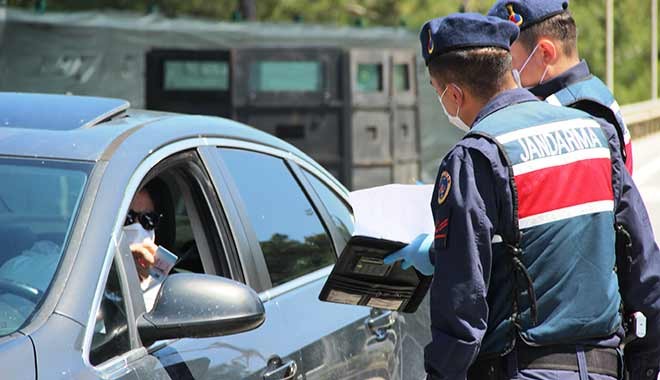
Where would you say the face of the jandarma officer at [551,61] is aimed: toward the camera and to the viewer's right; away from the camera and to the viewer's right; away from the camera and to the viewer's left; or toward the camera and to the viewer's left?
away from the camera and to the viewer's left

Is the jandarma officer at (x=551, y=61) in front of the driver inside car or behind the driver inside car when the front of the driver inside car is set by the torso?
behind

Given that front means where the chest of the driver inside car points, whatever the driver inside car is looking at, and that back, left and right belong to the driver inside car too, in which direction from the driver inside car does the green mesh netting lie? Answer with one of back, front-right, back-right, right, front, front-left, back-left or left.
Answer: back-right

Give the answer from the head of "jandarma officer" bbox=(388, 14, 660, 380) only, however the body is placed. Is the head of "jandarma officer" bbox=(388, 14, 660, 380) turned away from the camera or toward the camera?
away from the camera

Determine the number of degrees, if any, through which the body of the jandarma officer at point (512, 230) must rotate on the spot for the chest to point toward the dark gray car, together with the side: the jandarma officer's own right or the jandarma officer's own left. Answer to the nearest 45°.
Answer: approximately 45° to the jandarma officer's own left

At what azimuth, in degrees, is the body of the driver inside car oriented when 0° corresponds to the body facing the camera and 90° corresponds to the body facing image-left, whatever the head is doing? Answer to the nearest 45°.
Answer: approximately 45°

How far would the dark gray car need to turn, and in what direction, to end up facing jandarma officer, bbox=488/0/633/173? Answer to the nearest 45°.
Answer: approximately 180°

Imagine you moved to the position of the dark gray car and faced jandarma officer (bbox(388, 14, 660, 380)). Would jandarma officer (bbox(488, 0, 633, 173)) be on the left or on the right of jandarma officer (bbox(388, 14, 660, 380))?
left

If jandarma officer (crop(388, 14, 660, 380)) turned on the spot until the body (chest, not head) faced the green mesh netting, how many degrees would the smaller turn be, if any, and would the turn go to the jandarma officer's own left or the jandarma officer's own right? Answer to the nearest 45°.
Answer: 0° — they already face it

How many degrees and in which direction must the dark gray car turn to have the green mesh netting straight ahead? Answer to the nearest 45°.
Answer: approximately 135° to its right

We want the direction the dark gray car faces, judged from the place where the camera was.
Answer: facing the viewer and to the left of the viewer

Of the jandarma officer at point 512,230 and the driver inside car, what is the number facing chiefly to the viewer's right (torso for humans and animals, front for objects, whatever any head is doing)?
0

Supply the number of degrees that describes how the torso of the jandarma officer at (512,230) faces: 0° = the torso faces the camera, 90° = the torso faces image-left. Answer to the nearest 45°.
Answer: approximately 135°
